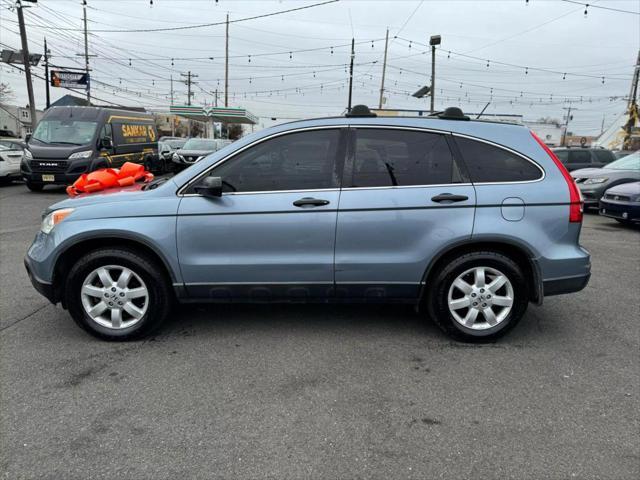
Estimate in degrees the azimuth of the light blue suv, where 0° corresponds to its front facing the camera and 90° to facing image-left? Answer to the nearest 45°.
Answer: approximately 90°

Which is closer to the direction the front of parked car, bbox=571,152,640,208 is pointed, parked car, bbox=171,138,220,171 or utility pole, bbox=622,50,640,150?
the parked car

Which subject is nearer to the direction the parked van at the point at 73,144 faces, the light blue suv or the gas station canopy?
the light blue suv

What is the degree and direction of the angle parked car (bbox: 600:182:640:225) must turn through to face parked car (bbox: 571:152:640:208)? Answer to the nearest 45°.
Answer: approximately 135° to its right

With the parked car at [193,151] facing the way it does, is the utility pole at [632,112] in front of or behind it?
behind

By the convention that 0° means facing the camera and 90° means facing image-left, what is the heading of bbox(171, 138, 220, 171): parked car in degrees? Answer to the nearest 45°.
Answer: approximately 45°

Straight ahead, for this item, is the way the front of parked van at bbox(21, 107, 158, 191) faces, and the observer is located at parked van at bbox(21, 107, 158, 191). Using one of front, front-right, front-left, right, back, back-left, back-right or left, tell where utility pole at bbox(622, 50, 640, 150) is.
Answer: back-left

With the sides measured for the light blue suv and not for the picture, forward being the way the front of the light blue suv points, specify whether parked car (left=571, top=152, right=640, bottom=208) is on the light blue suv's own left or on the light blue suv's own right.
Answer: on the light blue suv's own right

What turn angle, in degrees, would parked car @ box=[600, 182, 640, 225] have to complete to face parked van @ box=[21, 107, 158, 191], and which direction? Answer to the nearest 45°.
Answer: approximately 45° to its right

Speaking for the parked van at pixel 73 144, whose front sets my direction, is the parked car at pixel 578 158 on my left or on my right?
on my left

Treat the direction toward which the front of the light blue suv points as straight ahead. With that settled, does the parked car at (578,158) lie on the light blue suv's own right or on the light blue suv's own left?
on the light blue suv's own right
